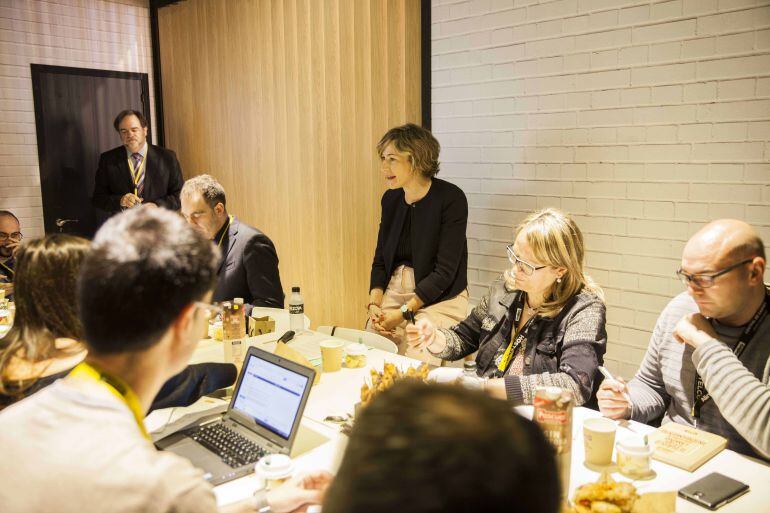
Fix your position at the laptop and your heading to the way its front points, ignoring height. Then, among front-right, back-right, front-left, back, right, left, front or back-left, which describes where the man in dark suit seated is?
back-right

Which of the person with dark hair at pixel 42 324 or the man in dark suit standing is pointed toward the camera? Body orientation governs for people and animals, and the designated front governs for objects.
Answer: the man in dark suit standing

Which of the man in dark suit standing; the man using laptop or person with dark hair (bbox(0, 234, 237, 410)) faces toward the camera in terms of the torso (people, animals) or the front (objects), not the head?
the man in dark suit standing

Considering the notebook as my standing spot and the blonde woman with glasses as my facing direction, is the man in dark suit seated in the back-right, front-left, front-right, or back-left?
front-left

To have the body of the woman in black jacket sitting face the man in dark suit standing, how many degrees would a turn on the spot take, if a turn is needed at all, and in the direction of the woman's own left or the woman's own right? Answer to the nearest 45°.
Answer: approximately 90° to the woman's own right

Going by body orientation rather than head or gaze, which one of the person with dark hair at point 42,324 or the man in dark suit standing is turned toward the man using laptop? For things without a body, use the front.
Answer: the man in dark suit standing

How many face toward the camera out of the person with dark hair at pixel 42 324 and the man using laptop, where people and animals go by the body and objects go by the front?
0

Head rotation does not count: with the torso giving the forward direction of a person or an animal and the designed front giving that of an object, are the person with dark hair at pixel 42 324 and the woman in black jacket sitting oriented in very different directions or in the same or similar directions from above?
very different directions

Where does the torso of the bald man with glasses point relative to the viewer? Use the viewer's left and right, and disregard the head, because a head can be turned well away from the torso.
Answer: facing the viewer and to the left of the viewer

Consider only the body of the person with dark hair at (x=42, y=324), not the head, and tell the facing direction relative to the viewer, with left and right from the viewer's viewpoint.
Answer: facing away from the viewer and to the right of the viewer

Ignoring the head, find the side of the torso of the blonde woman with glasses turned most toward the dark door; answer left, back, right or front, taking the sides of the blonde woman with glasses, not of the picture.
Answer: right

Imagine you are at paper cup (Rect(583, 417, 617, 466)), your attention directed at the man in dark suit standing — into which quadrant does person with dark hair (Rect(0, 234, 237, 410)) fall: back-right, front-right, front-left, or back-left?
front-left

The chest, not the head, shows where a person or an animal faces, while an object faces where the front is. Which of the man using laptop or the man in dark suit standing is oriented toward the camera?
the man in dark suit standing

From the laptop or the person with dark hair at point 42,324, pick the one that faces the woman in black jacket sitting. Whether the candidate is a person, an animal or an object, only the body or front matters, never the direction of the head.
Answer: the person with dark hair

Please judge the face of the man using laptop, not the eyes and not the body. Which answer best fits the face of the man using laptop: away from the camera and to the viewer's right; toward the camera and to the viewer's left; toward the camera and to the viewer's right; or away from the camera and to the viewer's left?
away from the camera and to the viewer's right

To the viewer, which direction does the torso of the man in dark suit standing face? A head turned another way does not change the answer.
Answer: toward the camera

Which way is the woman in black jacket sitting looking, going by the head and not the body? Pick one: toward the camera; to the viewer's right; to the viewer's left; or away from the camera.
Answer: to the viewer's left

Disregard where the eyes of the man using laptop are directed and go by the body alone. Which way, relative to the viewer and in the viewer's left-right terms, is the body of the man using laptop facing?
facing away from the viewer and to the right of the viewer
